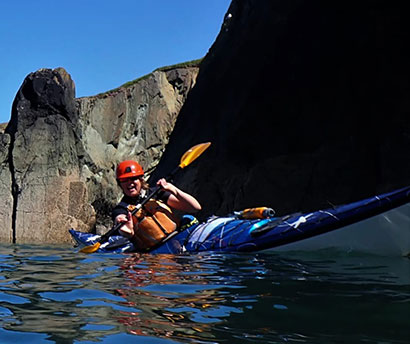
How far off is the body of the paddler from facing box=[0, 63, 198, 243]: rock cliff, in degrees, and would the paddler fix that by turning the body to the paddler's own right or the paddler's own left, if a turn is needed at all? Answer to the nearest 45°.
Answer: approximately 180°

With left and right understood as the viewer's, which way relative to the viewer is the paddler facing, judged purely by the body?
facing the viewer

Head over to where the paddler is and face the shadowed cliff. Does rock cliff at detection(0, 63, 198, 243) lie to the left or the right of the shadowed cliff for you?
left

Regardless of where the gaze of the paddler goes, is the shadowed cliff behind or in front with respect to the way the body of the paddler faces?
behind
